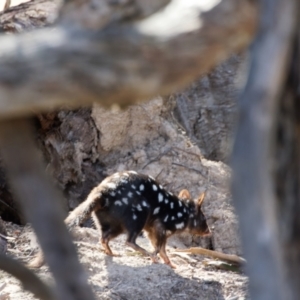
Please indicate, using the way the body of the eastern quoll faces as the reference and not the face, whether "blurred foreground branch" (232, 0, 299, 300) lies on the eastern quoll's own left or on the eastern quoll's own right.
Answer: on the eastern quoll's own right

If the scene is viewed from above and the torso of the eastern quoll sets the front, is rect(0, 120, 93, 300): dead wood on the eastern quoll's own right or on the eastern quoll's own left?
on the eastern quoll's own right

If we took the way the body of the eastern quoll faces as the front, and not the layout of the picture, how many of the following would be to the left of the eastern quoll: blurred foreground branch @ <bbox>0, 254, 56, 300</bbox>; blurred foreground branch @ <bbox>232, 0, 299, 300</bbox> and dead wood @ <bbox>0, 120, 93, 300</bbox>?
0

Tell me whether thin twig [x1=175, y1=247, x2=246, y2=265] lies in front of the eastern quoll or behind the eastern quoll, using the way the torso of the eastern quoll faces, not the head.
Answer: in front

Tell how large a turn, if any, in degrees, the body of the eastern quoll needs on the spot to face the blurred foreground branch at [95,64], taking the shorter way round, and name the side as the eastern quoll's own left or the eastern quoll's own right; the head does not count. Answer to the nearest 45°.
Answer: approximately 90° to the eastern quoll's own right

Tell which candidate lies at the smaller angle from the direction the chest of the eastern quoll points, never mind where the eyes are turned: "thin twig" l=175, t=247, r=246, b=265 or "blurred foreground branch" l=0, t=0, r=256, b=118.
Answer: the thin twig

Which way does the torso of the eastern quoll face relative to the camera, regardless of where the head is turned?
to the viewer's right

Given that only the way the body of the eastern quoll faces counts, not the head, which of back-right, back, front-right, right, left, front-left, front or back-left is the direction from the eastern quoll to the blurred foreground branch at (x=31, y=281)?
right
